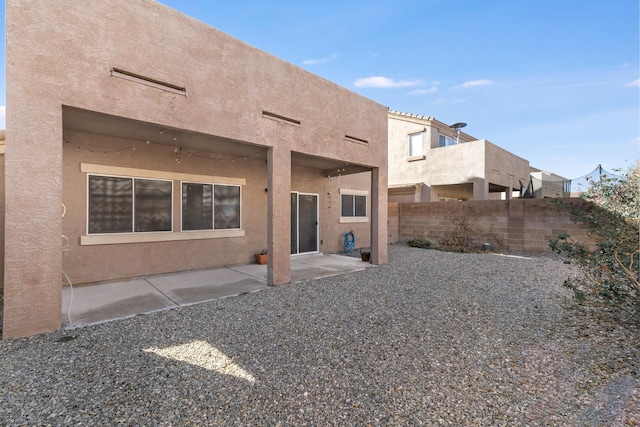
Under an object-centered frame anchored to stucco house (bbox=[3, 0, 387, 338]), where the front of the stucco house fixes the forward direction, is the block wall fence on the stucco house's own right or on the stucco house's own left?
on the stucco house's own right

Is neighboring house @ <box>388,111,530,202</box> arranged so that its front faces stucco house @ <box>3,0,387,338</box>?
no

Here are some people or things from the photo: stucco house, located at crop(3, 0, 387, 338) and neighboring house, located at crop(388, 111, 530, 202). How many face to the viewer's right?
0

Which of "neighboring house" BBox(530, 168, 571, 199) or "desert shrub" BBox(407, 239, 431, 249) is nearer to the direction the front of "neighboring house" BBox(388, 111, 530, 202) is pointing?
the neighboring house

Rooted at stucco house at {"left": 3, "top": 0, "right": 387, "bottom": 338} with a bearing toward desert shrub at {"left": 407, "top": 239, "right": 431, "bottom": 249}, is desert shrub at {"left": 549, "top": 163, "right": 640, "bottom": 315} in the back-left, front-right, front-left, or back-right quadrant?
front-right

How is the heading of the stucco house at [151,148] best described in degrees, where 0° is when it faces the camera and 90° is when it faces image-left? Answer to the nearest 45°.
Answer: approximately 315°

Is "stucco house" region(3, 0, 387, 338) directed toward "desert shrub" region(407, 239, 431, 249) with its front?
no
